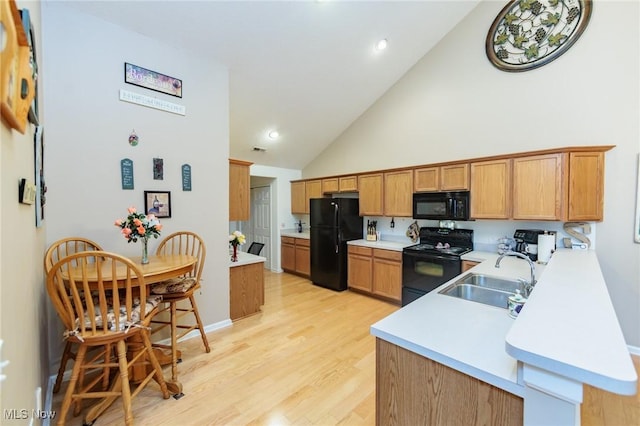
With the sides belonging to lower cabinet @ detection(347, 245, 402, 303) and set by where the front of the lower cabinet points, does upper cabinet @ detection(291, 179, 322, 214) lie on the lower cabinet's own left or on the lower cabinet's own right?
on the lower cabinet's own right

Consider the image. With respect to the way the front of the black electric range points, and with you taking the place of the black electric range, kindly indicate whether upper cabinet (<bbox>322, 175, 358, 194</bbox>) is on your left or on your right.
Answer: on your right

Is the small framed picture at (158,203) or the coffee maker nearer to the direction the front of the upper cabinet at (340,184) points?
the small framed picture

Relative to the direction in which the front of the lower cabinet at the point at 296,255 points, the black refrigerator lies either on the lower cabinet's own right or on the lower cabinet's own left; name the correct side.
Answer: on the lower cabinet's own left

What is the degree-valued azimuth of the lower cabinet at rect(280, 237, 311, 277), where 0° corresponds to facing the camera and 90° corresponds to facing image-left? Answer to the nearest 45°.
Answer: approximately 45°

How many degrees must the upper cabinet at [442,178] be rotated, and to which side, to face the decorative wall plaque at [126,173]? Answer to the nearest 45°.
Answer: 0° — it already faces it
